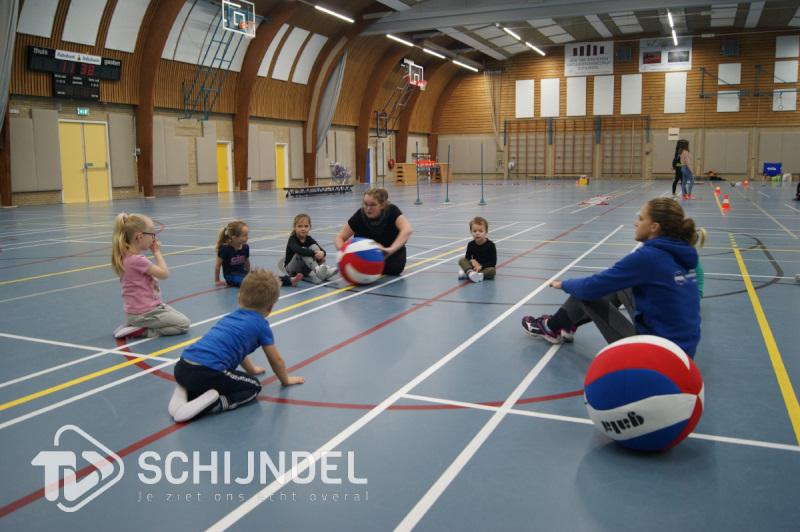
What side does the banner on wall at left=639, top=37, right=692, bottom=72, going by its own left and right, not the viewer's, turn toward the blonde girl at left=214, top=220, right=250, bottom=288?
front

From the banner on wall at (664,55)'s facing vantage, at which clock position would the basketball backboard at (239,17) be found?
The basketball backboard is roughly at 1 o'clock from the banner on wall.

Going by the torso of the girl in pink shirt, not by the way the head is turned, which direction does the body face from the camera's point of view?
to the viewer's right

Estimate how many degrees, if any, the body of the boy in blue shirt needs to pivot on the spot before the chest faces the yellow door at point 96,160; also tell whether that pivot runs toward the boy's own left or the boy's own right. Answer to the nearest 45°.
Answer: approximately 45° to the boy's own left

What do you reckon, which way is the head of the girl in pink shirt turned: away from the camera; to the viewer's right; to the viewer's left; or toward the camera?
to the viewer's right

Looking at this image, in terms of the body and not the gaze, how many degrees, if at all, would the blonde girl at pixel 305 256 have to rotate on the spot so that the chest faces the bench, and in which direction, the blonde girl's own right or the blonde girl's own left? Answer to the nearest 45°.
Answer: approximately 135° to the blonde girl's own left

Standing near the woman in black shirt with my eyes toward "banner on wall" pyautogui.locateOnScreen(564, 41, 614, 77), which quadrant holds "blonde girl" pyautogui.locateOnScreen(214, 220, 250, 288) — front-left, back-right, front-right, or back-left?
back-left

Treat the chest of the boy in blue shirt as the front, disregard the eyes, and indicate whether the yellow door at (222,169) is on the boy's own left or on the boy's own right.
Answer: on the boy's own left

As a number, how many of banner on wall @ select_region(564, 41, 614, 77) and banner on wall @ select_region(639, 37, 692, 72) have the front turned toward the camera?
2

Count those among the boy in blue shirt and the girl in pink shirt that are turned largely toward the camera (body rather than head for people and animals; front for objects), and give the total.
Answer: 0

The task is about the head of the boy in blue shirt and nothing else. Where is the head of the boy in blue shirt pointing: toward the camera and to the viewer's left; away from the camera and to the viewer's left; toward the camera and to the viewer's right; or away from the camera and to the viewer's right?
away from the camera and to the viewer's right

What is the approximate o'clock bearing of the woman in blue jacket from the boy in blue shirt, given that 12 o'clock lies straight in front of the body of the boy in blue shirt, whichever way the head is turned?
The woman in blue jacket is roughly at 2 o'clock from the boy in blue shirt.

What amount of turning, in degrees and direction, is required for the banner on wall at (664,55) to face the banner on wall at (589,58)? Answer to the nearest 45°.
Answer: approximately 90° to its right

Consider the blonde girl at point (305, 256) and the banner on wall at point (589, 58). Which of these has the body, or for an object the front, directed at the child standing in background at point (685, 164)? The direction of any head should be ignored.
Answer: the banner on wall

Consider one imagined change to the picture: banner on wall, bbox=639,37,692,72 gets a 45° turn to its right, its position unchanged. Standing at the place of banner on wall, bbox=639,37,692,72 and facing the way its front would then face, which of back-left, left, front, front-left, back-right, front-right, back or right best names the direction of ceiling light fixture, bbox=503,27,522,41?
front

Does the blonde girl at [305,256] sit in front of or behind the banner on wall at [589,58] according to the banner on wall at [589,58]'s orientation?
in front

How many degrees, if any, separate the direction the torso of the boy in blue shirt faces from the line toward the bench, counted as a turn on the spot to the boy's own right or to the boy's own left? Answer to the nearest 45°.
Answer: approximately 45° to the boy's own left

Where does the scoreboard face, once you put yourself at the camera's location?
facing the viewer and to the right of the viewer
